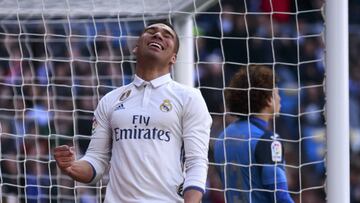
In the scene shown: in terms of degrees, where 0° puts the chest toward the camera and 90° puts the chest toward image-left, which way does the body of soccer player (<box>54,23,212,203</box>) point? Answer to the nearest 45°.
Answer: approximately 0°

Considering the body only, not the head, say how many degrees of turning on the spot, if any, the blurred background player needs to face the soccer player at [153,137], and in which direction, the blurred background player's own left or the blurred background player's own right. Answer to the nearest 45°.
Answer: approximately 180°

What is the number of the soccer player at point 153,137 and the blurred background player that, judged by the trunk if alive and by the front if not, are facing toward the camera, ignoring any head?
1

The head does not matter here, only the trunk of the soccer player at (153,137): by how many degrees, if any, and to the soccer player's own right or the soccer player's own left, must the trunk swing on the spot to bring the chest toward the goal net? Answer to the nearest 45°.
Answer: approximately 180°

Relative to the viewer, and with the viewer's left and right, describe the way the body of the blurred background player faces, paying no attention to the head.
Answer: facing away from the viewer and to the right of the viewer

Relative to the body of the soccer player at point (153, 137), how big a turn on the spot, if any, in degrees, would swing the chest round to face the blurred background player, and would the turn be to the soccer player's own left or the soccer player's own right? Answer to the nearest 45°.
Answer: approximately 135° to the soccer player's own left
